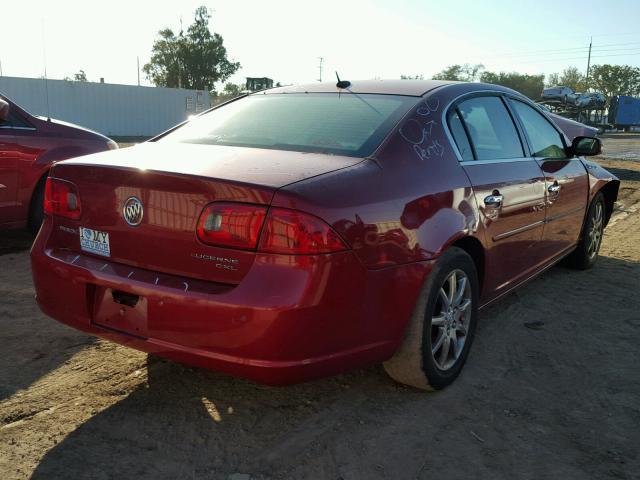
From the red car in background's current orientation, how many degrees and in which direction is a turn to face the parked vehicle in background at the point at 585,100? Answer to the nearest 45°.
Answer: approximately 45° to its left

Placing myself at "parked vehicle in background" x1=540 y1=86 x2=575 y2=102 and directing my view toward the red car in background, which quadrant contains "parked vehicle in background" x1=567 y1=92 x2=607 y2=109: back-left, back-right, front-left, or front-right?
back-left

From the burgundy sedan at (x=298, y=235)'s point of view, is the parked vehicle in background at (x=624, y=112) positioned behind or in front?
in front

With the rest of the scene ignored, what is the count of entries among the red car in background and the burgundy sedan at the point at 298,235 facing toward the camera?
0

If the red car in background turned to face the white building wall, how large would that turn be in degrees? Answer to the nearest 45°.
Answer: approximately 90° to its left

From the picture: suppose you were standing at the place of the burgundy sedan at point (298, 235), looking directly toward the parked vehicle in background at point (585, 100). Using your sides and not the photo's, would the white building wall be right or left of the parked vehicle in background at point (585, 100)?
left

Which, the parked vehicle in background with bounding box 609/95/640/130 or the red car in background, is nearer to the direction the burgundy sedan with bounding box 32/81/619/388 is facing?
the parked vehicle in background

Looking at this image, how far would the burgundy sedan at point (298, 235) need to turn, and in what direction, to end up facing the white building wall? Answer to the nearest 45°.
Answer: approximately 45° to its left

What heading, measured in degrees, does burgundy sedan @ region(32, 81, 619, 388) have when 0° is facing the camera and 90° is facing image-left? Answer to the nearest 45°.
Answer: approximately 225°

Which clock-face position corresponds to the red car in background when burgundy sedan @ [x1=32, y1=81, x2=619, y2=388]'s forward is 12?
The red car in background is roughly at 9 o'clock from the burgundy sedan.

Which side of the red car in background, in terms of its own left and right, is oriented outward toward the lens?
right
